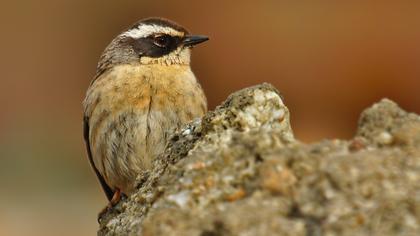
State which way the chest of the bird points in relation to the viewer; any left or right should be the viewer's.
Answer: facing the viewer and to the right of the viewer
